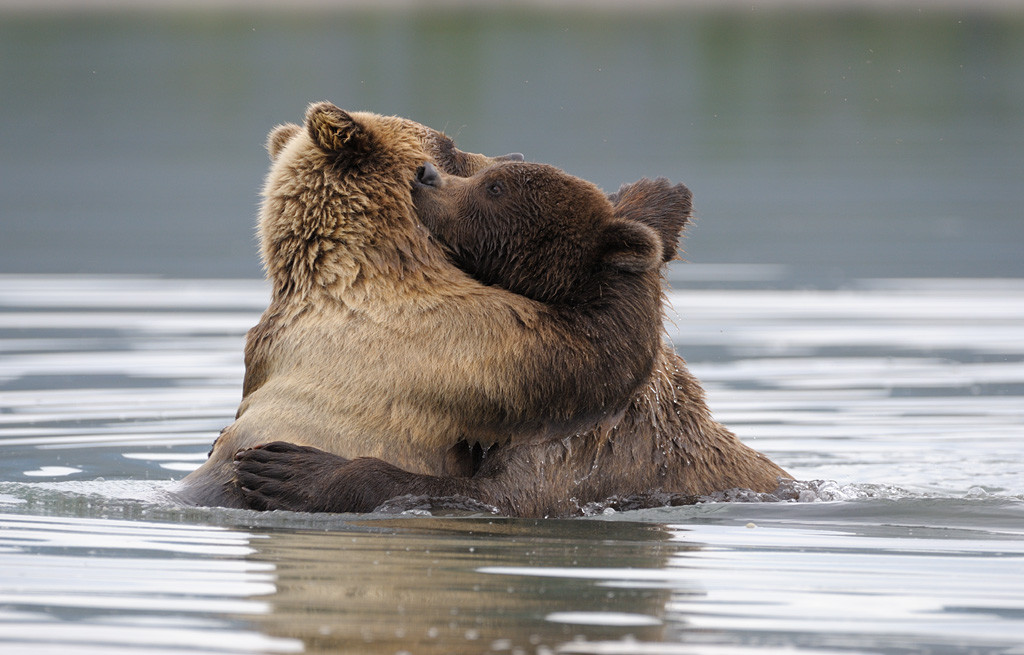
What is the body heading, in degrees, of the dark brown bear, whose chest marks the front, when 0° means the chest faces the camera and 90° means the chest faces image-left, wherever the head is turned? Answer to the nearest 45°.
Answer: approximately 90°
